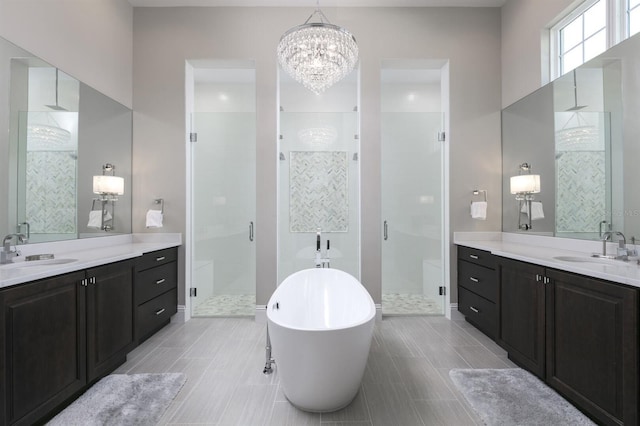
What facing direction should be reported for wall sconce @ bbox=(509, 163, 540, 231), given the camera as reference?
facing the viewer and to the left of the viewer

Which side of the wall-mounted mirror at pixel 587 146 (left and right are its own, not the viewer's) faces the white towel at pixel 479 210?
right

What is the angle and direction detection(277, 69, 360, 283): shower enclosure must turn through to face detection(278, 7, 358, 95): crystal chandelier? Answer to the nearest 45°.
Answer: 0° — it already faces it

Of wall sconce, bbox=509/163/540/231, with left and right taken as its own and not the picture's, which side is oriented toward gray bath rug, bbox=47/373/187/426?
front

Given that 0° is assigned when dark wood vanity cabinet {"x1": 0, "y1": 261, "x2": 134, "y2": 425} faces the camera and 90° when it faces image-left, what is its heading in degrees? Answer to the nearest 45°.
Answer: approximately 315°

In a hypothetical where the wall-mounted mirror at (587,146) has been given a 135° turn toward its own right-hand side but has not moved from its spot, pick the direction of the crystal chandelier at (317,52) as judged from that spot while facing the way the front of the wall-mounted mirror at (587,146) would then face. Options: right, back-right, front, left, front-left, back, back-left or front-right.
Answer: back-left

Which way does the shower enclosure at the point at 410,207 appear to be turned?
toward the camera

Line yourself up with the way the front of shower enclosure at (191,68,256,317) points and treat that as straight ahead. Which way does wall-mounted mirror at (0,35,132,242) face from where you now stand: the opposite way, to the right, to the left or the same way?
to the left

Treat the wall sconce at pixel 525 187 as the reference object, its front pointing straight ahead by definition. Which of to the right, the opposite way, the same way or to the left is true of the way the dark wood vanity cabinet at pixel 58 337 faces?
the opposite way

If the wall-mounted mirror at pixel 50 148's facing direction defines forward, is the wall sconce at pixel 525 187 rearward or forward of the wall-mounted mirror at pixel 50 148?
forward

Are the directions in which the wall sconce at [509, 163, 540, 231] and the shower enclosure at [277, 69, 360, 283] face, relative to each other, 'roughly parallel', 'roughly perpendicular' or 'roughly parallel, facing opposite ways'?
roughly perpendicular

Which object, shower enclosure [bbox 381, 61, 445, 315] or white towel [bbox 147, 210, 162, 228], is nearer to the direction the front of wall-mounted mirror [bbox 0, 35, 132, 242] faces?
the shower enclosure

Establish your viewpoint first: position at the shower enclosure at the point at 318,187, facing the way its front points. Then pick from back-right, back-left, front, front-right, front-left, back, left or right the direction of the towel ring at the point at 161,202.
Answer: right

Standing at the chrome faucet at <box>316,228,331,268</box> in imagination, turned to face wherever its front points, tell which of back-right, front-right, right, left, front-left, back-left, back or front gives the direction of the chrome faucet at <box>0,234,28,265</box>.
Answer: front-right

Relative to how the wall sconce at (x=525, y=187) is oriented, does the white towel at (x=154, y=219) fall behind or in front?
in front

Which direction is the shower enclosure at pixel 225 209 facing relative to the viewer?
toward the camera
